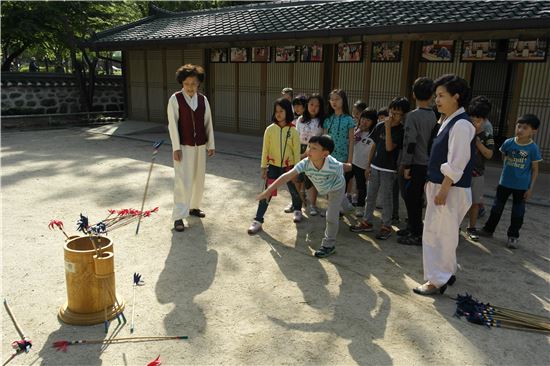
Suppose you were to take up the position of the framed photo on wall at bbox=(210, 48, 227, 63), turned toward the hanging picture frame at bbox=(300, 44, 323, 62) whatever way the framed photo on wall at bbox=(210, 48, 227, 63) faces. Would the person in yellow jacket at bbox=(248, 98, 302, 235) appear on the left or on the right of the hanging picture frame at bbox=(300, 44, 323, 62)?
right

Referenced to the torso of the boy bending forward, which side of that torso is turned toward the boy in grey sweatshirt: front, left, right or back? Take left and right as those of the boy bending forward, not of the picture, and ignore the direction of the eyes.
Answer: back

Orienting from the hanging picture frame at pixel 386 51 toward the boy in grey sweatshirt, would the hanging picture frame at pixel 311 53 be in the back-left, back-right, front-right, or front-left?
back-right

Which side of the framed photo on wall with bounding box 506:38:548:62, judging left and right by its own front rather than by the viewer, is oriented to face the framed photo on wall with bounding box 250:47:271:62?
right

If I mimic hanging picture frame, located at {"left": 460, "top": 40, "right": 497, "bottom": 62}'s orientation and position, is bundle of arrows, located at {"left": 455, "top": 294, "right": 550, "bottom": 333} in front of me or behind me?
in front

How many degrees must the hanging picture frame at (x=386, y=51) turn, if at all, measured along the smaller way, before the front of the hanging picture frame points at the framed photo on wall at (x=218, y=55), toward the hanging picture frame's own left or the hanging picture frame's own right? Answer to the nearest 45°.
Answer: approximately 135° to the hanging picture frame's own right

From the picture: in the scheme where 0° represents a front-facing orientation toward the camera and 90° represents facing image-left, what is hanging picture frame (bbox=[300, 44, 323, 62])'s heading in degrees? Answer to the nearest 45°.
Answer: approximately 0°

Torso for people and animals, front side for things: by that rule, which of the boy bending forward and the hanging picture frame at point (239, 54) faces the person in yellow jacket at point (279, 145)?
the hanging picture frame

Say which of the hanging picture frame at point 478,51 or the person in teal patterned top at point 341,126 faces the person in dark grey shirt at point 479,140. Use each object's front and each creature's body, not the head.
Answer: the hanging picture frame
